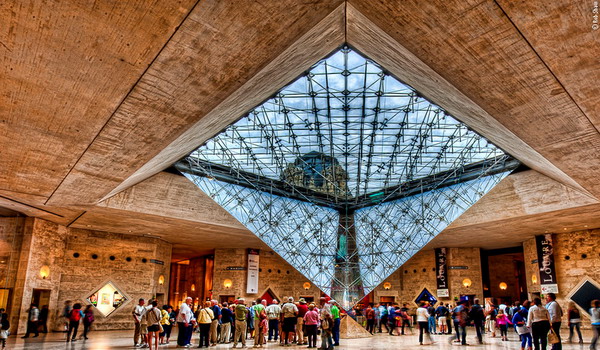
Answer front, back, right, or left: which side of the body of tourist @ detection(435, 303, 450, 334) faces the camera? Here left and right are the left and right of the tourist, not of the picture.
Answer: back

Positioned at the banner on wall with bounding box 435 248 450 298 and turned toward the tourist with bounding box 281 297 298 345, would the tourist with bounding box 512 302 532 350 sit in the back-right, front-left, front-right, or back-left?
front-left

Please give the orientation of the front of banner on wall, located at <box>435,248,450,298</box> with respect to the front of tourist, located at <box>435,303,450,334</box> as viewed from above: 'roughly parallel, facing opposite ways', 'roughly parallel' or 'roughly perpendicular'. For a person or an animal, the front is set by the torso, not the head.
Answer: roughly parallel, facing opposite ways

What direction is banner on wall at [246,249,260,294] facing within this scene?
toward the camera

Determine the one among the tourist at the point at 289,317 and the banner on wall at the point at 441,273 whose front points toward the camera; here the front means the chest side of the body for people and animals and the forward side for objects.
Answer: the banner on wall

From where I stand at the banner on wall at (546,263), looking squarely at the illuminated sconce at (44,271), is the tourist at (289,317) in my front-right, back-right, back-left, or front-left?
front-left

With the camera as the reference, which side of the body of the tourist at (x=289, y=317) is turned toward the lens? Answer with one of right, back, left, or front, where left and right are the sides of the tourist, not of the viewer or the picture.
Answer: back

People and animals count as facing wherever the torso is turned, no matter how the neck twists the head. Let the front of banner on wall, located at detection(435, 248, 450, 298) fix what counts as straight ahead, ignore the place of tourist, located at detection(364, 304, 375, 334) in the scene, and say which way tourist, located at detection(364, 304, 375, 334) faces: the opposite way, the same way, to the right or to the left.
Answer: the opposite way

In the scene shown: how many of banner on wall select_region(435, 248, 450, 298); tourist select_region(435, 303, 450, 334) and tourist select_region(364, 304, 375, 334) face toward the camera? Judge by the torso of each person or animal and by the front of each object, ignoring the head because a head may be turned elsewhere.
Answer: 1

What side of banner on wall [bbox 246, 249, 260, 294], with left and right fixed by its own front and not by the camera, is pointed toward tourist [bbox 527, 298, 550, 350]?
front

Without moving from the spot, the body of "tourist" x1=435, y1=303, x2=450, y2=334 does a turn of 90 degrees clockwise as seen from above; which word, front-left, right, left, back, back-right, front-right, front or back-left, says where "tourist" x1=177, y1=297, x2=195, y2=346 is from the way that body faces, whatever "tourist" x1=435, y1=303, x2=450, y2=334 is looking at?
back-right

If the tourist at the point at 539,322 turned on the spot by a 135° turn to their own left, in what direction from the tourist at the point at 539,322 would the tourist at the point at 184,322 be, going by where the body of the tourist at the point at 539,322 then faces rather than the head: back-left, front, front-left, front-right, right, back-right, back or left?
front-right

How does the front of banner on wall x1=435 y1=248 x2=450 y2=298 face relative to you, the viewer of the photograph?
facing the viewer

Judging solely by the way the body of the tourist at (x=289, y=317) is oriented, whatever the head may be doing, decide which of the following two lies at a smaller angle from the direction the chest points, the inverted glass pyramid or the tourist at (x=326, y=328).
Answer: the inverted glass pyramid

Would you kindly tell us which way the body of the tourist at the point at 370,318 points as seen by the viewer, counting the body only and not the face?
away from the camera

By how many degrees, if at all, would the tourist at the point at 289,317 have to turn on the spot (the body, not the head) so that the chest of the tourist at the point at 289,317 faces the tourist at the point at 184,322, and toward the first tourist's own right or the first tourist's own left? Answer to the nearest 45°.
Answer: approximately 90° to the first tourist's own left

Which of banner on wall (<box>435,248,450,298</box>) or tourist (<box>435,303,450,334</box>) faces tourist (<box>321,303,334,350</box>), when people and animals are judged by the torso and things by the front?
the banner on wall
